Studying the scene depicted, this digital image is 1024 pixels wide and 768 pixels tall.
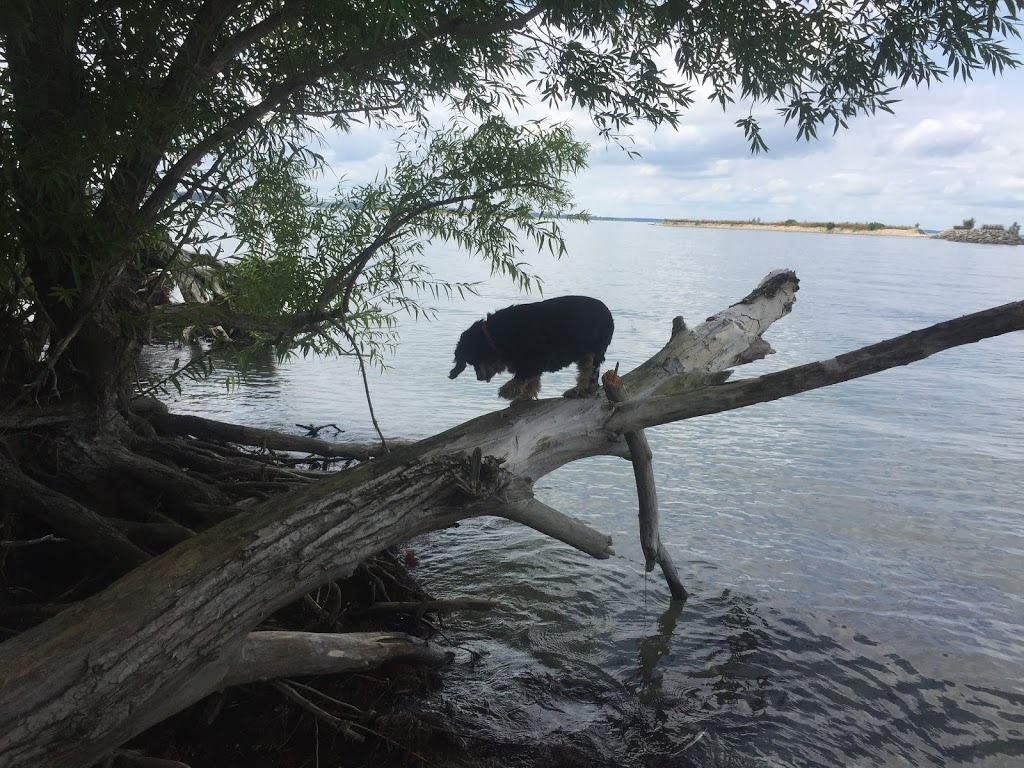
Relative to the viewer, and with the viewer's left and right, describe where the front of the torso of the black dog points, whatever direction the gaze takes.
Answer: facing to the left of the viewer
